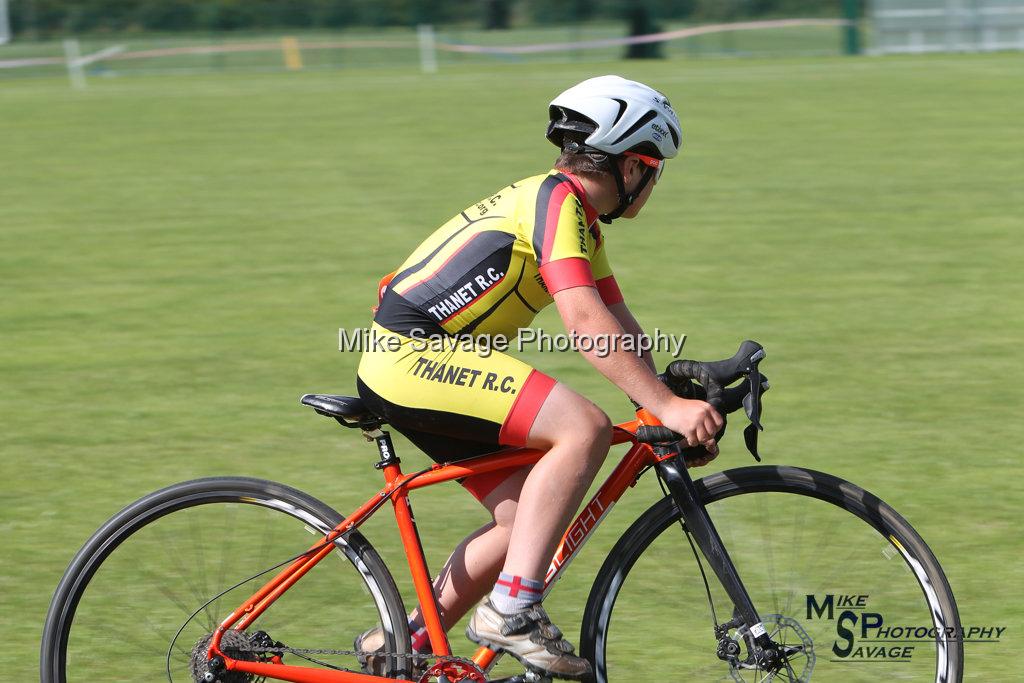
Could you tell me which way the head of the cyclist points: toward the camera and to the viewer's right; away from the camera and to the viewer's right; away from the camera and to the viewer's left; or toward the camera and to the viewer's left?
away from the camera and to the viewer's right

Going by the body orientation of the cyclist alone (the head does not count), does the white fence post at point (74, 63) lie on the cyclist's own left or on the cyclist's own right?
on the cyclist's own left

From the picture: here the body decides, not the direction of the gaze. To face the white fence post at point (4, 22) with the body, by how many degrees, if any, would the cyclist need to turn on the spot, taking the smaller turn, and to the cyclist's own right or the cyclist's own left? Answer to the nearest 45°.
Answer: approximately 90° to the cyclist's own left

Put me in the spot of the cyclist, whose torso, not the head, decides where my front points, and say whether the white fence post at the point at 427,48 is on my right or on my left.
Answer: on my left

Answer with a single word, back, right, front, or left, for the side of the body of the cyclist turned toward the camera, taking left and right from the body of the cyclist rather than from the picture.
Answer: right
